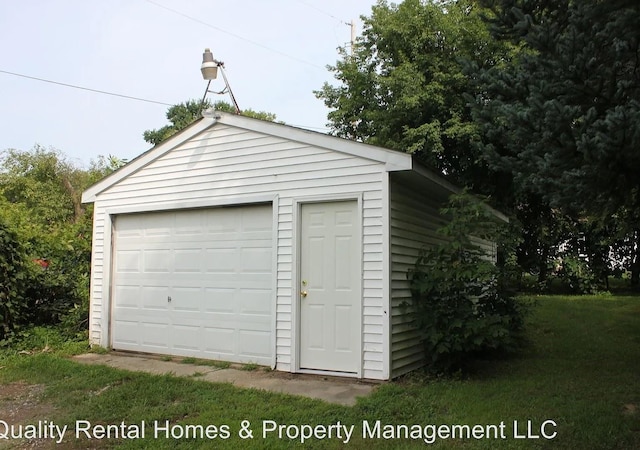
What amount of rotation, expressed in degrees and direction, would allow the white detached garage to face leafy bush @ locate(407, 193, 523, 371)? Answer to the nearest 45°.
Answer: approximately 90° to its left

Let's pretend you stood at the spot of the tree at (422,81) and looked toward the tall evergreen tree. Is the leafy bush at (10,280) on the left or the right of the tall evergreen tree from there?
right

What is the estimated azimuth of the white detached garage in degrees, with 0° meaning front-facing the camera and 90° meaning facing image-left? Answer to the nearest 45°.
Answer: approximately 45°

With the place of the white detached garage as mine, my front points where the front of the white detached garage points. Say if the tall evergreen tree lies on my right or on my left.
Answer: on my left

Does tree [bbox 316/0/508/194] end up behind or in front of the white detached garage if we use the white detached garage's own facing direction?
behind
